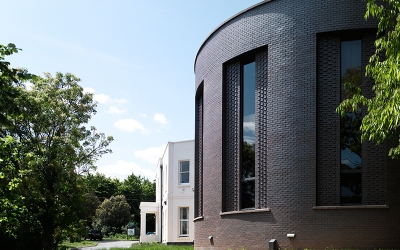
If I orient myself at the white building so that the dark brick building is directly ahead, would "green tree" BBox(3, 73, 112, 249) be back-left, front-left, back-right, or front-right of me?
front-right

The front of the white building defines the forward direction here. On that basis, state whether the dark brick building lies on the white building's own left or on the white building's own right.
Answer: on the white building's own left
